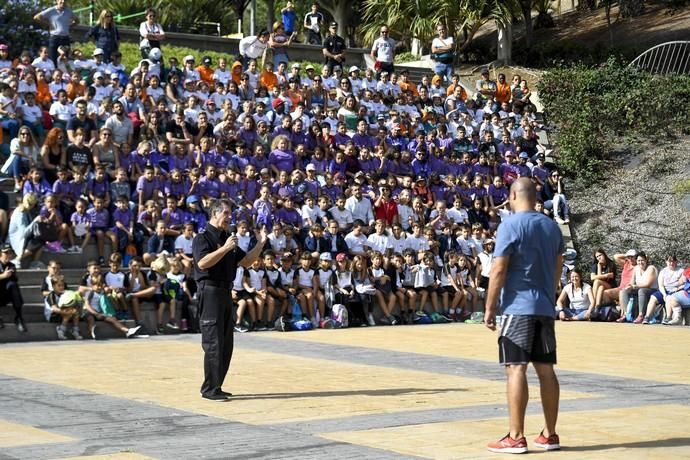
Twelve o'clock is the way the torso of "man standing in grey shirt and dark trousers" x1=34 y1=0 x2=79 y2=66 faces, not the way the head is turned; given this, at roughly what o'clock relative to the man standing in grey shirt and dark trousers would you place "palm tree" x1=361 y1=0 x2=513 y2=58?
The palm tree is roughly at 8 o'clock from the man standing in grey shirt and dark trousers.

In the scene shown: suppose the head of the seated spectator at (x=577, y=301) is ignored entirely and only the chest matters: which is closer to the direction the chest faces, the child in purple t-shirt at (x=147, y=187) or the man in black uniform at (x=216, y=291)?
the man in black uniform

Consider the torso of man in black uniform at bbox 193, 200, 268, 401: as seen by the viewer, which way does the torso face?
to the viewer's right

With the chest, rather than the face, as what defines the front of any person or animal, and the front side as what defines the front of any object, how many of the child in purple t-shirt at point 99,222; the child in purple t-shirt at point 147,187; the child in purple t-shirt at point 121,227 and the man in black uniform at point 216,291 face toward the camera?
3

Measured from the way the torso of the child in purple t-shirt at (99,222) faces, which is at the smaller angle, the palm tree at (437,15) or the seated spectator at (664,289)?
the seated spectator

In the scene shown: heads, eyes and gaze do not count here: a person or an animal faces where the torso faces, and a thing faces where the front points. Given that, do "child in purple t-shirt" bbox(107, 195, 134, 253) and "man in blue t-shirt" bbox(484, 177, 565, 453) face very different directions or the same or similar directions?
very different directions

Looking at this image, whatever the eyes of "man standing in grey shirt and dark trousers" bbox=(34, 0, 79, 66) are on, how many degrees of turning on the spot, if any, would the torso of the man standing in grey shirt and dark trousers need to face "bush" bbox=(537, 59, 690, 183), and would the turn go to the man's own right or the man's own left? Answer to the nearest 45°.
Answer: approximately 90° to the man's own left

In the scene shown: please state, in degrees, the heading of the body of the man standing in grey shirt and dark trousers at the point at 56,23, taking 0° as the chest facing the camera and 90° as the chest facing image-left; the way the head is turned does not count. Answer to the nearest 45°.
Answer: approximately 0°
